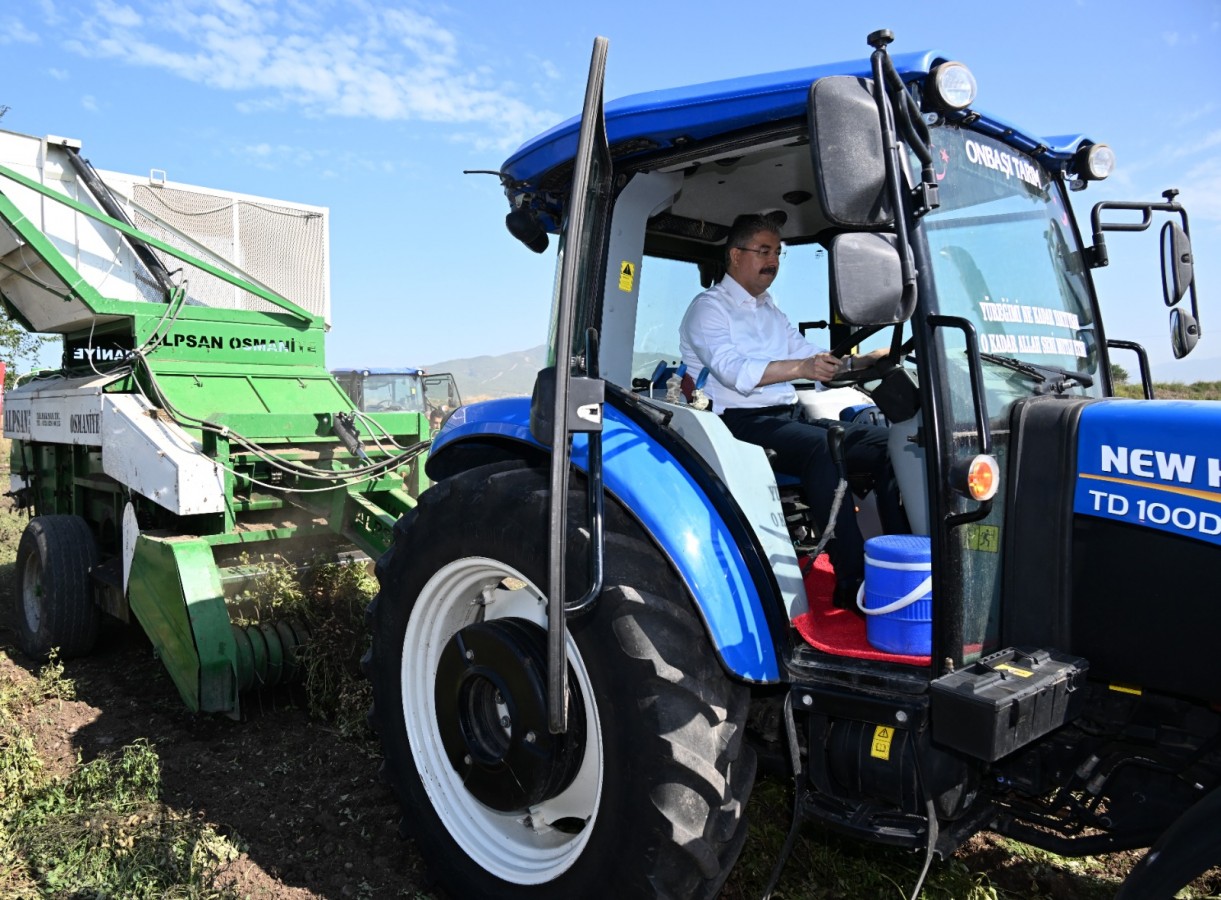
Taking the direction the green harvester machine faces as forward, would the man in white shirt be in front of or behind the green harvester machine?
in front

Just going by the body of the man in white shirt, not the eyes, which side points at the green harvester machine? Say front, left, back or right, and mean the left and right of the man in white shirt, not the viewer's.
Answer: back

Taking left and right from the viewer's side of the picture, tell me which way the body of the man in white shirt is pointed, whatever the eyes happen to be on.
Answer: facing the viewer and to the right of the viewer

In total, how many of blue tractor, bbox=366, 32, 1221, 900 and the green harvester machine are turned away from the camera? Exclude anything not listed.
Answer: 0

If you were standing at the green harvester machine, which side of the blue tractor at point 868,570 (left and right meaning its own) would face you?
back

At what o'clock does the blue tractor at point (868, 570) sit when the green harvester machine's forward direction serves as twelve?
The blue tractor is roughly at 1 o'clock from the green harvester machine.
